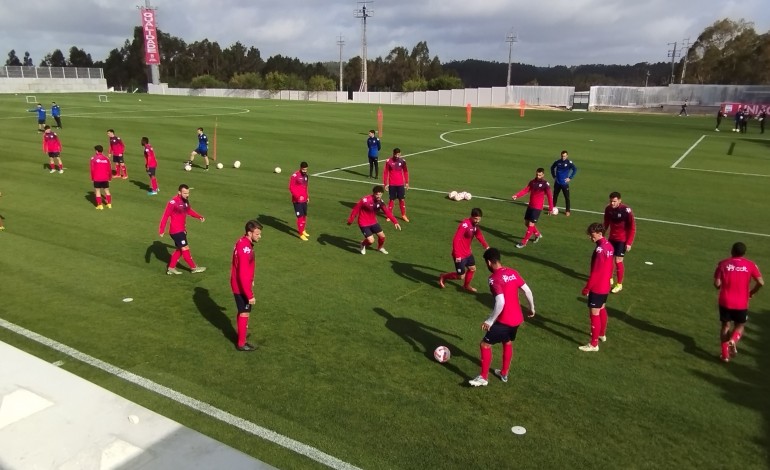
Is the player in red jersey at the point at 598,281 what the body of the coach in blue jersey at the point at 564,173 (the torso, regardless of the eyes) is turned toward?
yes

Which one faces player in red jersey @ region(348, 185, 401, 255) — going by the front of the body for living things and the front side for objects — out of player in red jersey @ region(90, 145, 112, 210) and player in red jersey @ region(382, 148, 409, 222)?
player in red jersey @ region(382, 148, 409, 222)

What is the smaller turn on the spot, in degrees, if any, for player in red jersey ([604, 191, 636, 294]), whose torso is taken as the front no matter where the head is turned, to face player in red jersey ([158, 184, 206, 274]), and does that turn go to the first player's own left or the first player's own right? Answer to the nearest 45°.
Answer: approximately 45° to the first player's own right

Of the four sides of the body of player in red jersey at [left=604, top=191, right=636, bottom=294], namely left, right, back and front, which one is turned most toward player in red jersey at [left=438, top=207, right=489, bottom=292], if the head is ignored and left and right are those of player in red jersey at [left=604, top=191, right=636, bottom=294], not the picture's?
front

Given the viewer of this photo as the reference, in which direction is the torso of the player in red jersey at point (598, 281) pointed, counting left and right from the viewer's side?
facing to the left of the viewer

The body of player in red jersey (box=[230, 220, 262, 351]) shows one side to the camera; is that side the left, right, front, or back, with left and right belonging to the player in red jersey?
right

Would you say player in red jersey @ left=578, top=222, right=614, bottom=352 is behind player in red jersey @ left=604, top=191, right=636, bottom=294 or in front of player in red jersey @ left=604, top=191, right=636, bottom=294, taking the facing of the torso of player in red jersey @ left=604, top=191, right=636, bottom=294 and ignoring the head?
in front

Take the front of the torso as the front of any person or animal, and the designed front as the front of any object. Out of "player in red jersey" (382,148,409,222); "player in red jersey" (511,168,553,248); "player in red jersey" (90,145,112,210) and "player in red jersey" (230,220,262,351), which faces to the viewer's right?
"player in red jersey" (230,220,262,351)
